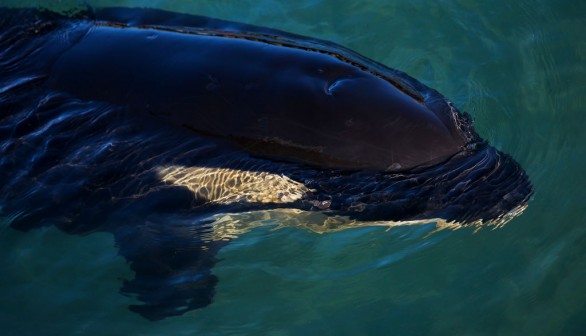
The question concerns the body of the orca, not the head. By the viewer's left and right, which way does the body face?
facing to the right of the viewer
